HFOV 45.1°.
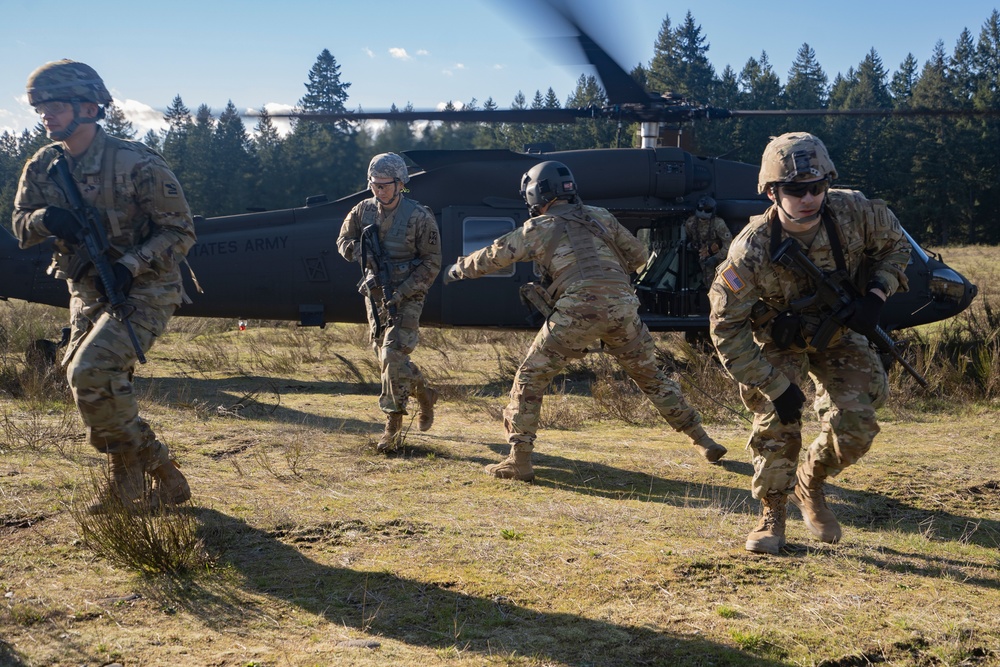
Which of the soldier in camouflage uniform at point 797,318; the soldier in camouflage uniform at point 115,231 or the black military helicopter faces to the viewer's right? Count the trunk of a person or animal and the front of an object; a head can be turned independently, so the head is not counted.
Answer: the black military helicopter

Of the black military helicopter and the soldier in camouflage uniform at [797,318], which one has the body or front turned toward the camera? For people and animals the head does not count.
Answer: the soldier in camouflage uniform

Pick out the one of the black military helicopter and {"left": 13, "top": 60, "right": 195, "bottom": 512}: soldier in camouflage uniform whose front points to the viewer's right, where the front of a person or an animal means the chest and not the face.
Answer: the black military helicopter

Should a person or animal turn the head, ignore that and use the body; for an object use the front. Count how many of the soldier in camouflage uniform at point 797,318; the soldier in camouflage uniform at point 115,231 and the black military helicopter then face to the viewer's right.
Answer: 1

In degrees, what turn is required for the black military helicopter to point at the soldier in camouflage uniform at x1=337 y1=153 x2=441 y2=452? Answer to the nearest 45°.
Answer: approximately 90° to its right

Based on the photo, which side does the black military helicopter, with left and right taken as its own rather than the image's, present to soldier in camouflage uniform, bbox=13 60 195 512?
right

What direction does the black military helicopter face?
to the viewer's right

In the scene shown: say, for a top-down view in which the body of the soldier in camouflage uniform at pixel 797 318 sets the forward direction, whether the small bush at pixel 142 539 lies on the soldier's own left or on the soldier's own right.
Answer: on the soldier's own right

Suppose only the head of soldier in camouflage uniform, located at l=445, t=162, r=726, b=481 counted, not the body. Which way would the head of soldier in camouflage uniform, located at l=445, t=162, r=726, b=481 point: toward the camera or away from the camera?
away from the camera

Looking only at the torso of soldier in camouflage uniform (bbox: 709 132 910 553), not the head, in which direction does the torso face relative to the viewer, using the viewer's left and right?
facing the viewer

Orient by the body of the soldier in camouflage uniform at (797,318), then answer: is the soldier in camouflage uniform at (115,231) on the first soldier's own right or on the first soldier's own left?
on the first soldier's own right

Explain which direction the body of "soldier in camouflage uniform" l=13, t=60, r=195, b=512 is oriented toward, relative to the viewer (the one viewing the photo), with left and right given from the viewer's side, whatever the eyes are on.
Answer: facing the viewer and to the left of the viewer

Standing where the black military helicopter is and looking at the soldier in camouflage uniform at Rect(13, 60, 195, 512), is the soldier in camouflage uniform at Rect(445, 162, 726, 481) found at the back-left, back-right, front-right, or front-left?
front-left
